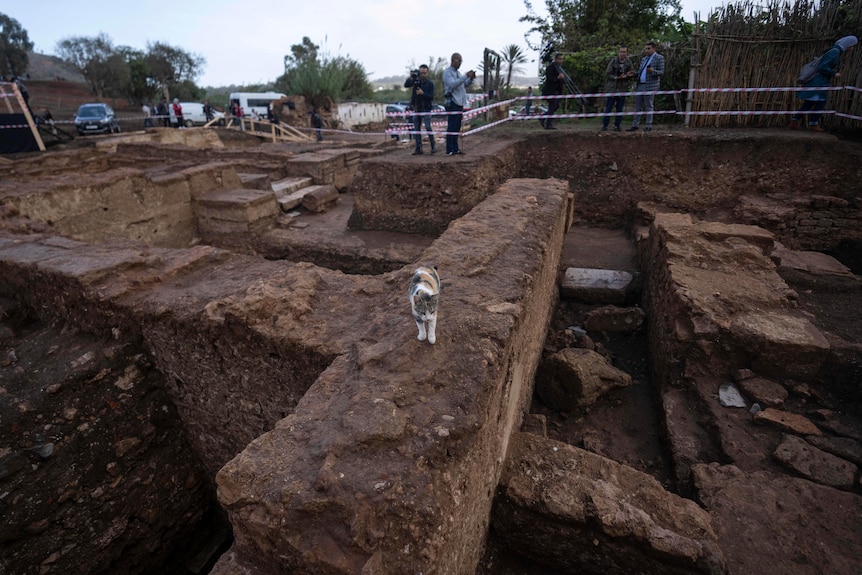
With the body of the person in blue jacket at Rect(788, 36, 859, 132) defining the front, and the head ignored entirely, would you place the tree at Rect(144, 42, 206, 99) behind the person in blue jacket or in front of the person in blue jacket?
behind

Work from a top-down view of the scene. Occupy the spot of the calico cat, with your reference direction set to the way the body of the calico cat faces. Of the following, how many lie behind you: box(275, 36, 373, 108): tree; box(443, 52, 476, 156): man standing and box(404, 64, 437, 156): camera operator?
3

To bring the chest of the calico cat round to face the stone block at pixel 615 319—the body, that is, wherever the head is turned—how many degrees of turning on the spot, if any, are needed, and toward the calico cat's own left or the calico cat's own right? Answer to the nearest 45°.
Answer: approximately 135° to the calico cat's own left

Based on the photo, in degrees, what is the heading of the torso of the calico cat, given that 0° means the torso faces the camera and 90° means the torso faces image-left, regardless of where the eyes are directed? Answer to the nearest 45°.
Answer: approximately 0°

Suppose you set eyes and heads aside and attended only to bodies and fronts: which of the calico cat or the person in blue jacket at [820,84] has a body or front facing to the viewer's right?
the person in blue jacket

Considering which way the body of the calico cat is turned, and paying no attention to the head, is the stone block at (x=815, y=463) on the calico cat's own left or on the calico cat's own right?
on the calico cat's own left

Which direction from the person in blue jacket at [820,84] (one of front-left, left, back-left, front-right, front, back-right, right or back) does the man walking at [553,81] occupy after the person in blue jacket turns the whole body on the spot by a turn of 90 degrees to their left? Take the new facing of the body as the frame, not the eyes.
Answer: left

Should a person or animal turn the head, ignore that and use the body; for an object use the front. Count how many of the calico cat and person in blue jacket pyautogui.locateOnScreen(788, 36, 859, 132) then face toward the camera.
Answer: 1

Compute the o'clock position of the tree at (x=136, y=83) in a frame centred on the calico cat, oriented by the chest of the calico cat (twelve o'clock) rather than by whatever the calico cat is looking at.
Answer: The tree is roughly at 5 o'clock from the calico cat.

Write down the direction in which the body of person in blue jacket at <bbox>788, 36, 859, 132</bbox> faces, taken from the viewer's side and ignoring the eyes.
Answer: to the viewer's right

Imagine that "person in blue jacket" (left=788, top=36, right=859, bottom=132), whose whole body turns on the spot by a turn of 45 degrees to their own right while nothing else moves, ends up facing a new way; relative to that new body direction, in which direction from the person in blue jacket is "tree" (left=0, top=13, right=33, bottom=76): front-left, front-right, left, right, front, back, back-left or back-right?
back-right
